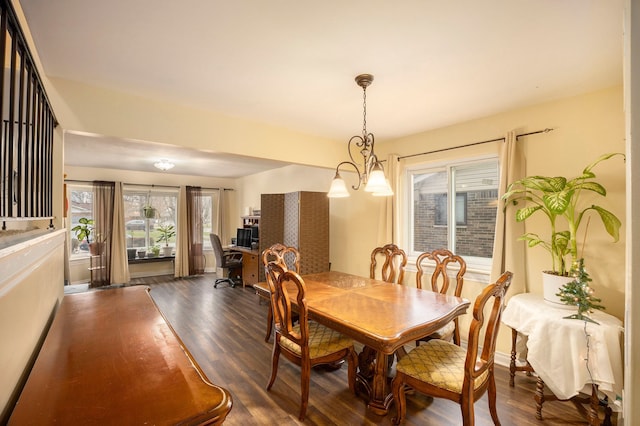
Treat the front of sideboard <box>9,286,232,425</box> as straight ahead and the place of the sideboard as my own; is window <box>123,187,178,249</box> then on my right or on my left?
on my left

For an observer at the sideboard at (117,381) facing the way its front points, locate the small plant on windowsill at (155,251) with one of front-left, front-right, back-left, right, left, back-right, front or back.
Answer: left

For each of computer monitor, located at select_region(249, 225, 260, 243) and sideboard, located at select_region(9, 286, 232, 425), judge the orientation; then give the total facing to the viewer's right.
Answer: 1

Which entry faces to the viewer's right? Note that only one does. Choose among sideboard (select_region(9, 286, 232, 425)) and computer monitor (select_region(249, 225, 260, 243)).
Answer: the sideboard

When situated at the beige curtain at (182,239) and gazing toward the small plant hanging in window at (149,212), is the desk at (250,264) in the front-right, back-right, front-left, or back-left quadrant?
back-left

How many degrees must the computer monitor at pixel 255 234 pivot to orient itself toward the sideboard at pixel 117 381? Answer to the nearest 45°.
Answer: approximately 45° to its left

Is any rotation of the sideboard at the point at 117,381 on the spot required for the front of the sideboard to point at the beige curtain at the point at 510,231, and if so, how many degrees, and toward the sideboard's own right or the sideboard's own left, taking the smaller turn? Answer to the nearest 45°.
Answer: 0° — it already faces it

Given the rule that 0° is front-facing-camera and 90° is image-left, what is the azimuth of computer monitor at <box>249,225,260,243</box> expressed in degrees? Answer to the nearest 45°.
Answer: approximately 45°

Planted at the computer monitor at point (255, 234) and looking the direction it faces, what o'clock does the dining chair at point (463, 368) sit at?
The dining chair is roughly at 10 o'clock from the computer monitor.

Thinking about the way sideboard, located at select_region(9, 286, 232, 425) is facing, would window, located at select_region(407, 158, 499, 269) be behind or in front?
in front

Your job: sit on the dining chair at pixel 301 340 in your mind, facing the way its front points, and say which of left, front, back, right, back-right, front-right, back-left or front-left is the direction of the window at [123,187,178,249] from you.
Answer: left

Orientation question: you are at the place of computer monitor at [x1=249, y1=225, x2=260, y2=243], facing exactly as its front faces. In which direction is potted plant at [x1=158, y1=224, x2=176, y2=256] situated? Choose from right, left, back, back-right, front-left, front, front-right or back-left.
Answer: right

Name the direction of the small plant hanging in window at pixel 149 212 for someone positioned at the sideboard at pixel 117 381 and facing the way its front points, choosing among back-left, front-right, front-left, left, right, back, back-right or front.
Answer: left

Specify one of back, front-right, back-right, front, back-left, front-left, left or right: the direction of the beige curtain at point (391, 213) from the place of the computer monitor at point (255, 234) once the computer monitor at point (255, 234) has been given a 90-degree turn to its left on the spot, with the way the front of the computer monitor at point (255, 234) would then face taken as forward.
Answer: front

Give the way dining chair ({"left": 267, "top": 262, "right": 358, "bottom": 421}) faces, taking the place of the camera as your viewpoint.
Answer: facing away from the viewer and to the right of the viewer

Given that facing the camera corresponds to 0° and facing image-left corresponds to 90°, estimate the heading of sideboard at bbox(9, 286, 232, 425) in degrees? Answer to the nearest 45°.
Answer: approximately 270°
